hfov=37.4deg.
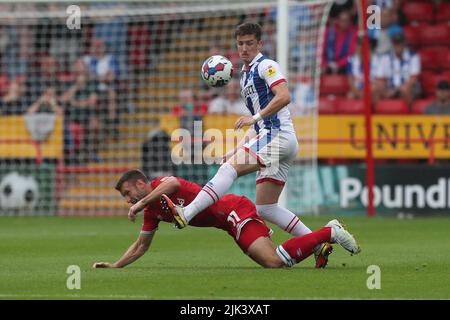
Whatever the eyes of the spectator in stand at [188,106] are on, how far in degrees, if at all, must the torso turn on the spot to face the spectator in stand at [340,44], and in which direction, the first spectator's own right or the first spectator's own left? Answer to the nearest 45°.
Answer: approximately 90° to the first spectator's own left

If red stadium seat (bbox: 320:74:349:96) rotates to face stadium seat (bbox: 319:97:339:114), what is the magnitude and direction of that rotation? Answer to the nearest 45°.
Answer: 0° — it already faces it

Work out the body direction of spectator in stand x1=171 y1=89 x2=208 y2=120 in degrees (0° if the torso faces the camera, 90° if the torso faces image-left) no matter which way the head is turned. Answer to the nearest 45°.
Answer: approximately 0°

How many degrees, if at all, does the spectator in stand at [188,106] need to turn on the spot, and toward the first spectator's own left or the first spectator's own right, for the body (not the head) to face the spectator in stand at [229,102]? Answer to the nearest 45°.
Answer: approximately 45° to the first spectator's own left

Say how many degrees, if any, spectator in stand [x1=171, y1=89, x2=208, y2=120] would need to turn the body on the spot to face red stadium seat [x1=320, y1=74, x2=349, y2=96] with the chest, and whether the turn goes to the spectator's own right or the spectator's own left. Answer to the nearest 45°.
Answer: approximately 90° to the spectator's own left

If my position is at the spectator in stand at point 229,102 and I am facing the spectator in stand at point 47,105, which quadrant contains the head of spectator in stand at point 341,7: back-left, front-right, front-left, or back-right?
back-right
